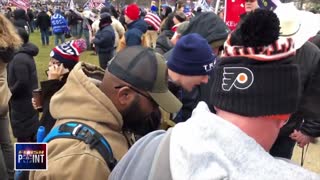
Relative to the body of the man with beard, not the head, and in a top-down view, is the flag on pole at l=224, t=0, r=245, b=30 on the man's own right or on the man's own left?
on the man's own left

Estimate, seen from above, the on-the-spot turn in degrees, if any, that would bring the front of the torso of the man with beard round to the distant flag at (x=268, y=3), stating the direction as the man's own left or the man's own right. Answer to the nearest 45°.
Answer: approximately 45° to the man's own left

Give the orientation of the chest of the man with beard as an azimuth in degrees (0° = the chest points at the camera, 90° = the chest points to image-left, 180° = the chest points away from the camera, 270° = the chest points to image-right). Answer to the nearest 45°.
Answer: approximately 270°

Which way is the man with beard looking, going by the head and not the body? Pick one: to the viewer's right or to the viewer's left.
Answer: to the viewer's right
